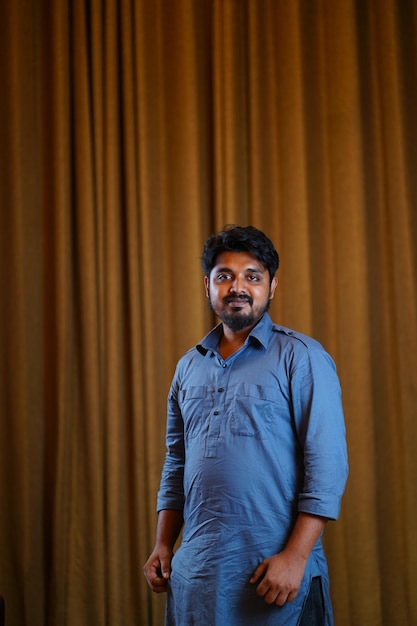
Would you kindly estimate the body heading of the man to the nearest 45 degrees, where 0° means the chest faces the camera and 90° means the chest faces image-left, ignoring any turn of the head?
approximately 45°
